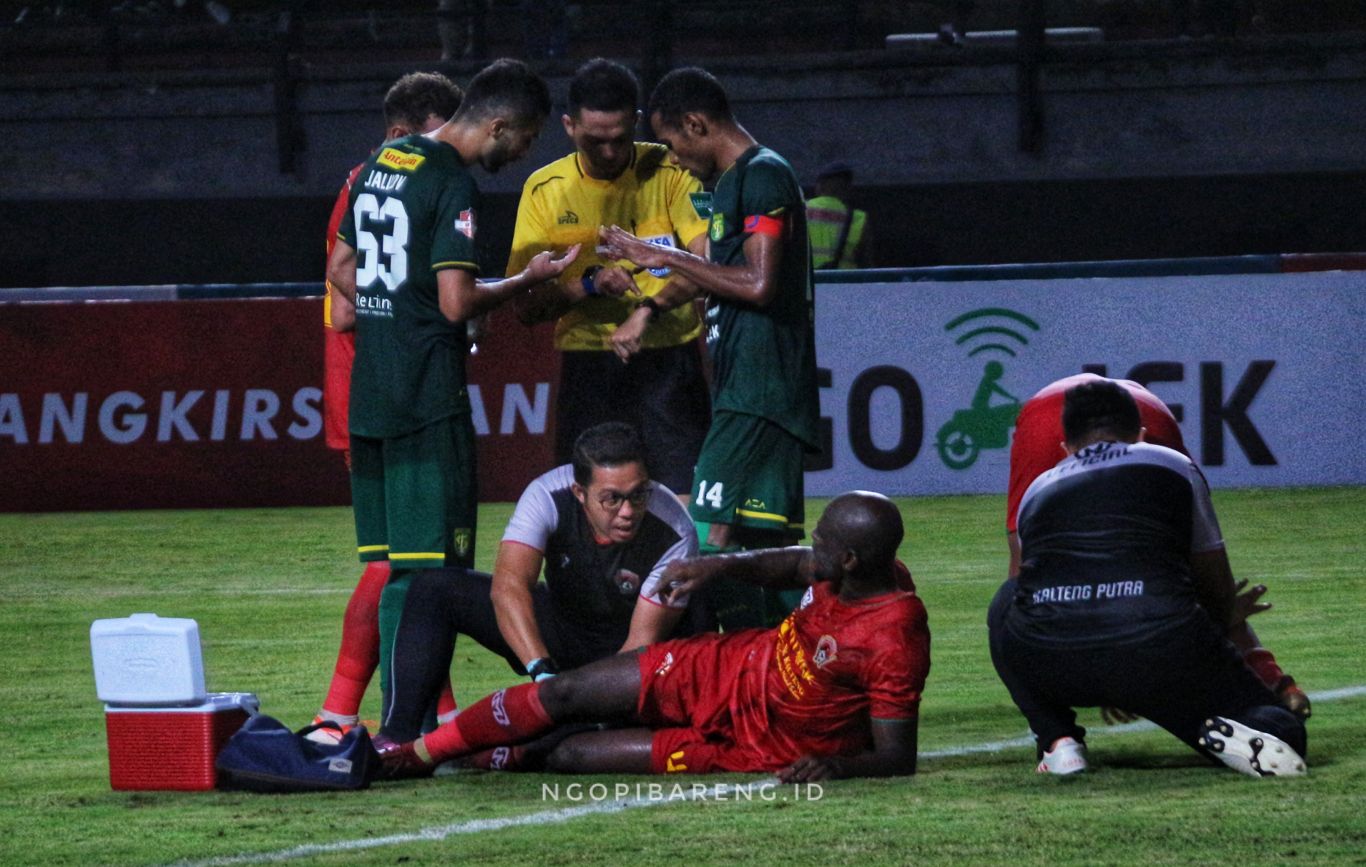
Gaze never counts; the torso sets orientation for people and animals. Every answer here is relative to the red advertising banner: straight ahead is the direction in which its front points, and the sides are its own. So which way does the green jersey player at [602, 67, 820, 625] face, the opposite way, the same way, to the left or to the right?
to the right

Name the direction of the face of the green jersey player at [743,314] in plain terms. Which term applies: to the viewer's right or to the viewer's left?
to the viewer's left

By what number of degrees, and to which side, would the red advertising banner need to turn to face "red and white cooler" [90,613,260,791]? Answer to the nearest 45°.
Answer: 0° — it already faces it

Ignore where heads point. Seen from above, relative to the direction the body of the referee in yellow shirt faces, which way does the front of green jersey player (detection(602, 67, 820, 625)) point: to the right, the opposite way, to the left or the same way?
to the right

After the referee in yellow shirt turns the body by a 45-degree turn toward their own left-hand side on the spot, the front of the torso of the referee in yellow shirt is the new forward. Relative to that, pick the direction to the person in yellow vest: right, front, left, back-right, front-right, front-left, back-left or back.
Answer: back-left

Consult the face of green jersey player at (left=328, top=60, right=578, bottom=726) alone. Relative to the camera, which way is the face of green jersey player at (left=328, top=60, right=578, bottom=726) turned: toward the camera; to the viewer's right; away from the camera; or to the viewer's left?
to the viewer's right

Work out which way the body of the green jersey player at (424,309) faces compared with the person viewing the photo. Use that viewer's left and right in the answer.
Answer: facing away from the viewer and to the right of the viewer

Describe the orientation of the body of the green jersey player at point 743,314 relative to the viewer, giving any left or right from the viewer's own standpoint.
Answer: facing to the left of the viewer
